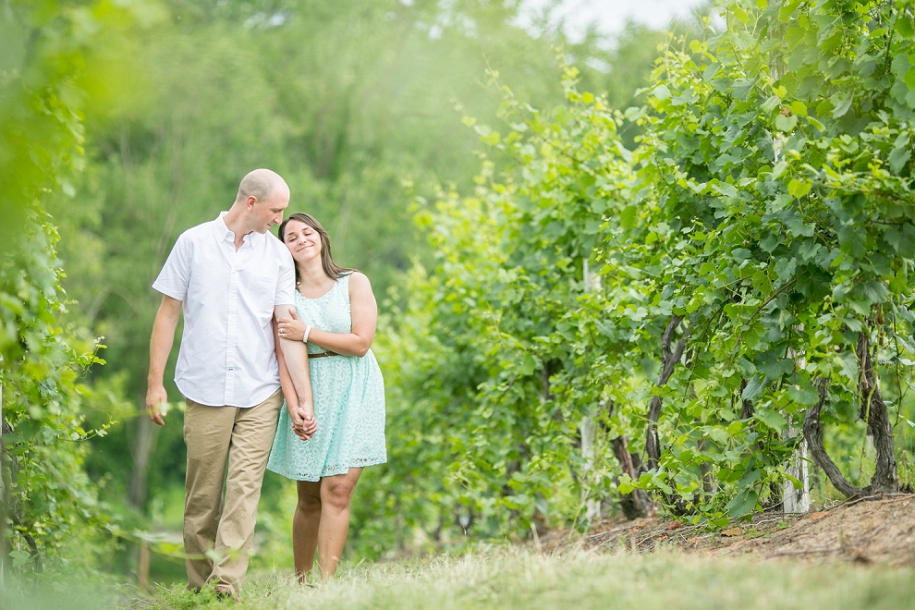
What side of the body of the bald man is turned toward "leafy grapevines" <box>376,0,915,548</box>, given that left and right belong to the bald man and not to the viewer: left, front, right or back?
left

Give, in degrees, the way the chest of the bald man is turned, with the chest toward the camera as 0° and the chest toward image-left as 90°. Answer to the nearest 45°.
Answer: approximately 0°
